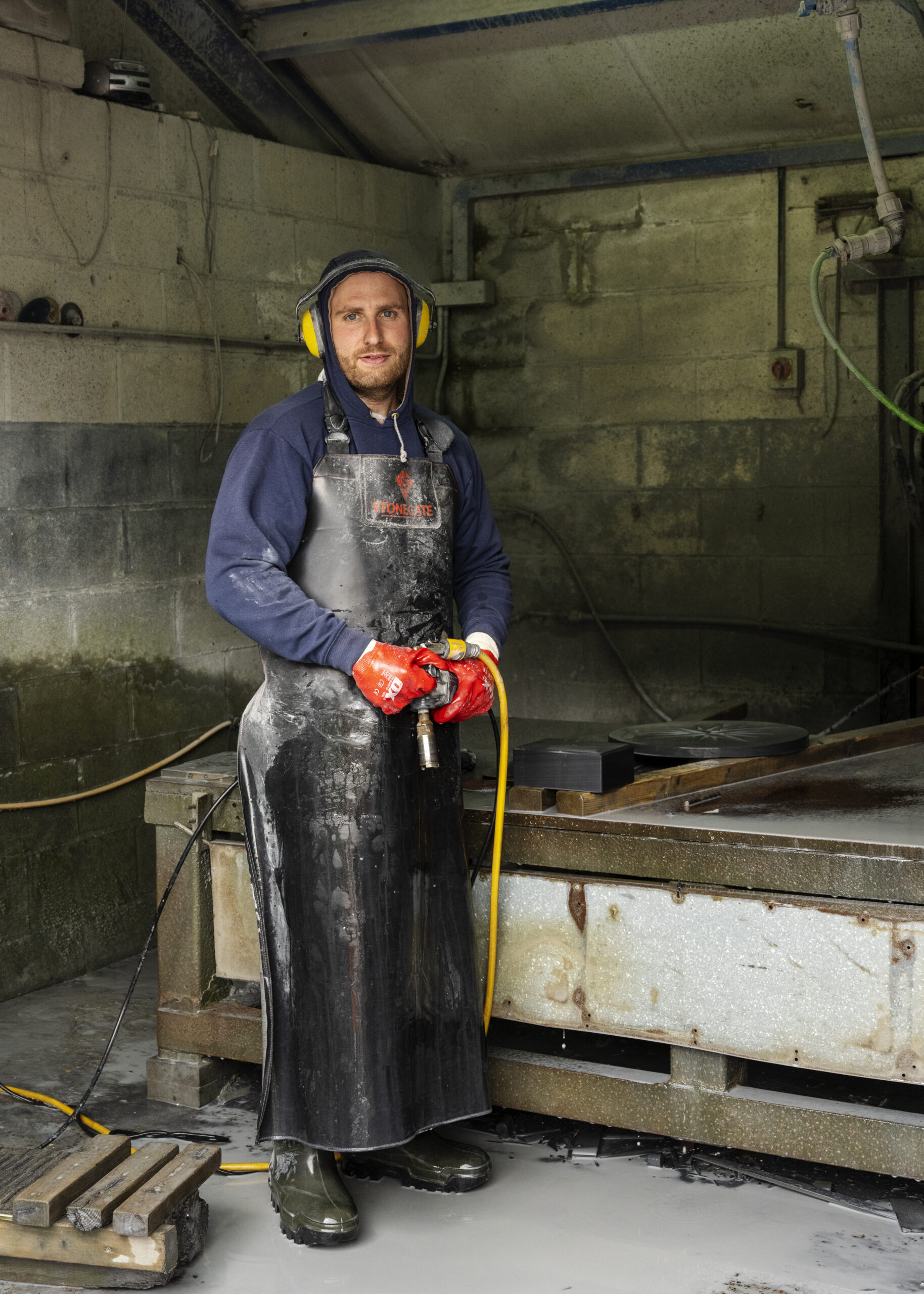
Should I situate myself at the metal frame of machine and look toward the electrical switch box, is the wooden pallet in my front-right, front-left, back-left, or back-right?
back-left

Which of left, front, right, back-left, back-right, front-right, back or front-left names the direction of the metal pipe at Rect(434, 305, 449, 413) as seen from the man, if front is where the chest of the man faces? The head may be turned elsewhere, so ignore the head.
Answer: back-left

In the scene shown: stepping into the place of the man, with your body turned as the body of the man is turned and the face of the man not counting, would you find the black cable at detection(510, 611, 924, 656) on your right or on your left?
on your left

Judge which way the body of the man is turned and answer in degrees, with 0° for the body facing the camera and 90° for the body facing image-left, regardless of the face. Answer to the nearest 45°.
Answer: approximately 315°
